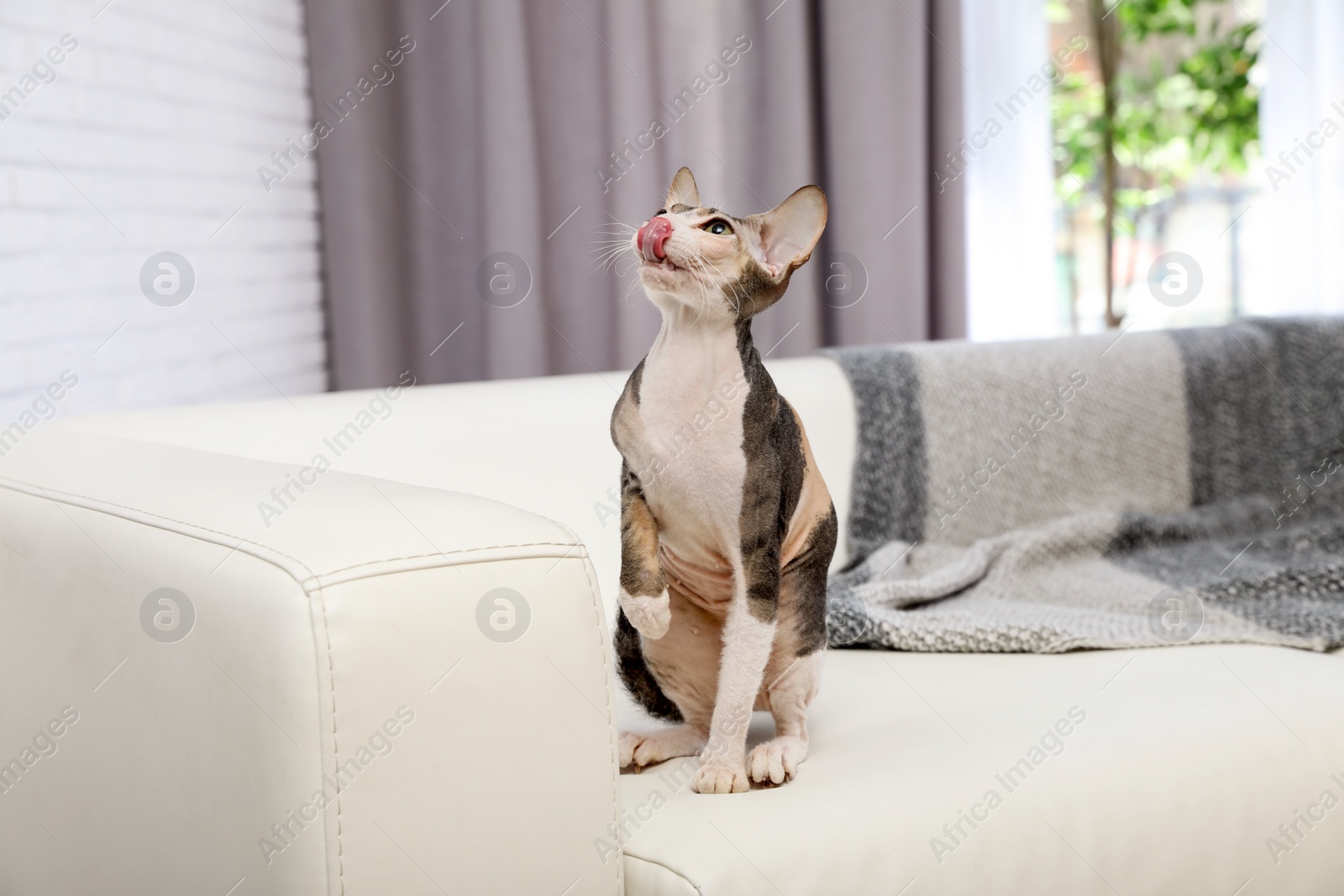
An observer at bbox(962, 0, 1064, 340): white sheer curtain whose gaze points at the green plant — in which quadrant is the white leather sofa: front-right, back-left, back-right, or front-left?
back-right

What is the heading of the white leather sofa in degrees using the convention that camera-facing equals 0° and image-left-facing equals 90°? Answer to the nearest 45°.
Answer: approximately 315°

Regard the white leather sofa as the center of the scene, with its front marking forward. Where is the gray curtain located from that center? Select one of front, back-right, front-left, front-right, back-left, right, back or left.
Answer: back-left

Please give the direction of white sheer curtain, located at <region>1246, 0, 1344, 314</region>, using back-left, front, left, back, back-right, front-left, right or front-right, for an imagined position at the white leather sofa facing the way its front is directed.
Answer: left

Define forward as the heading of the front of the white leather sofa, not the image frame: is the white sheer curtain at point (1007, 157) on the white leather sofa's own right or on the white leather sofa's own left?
on the white leather sofa's own left

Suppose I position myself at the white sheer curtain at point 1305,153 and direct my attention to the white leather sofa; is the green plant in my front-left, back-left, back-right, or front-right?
back-right

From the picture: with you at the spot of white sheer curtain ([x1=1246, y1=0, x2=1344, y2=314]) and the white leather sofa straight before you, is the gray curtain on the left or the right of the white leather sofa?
right
